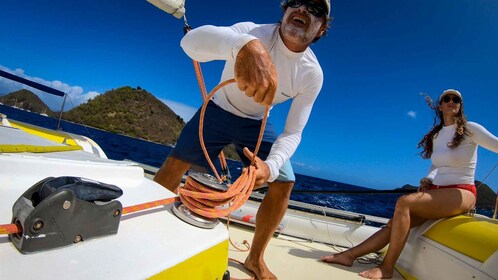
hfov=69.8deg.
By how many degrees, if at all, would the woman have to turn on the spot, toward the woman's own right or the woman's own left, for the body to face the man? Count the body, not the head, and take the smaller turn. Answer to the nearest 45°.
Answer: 0° — they already face them

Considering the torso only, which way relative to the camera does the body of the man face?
toward the camera

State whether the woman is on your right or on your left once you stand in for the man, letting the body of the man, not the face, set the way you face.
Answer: on your left

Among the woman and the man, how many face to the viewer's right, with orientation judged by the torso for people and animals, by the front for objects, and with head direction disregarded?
0

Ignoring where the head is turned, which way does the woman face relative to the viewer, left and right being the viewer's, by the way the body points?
facing the viewer and to the left of the viewer
